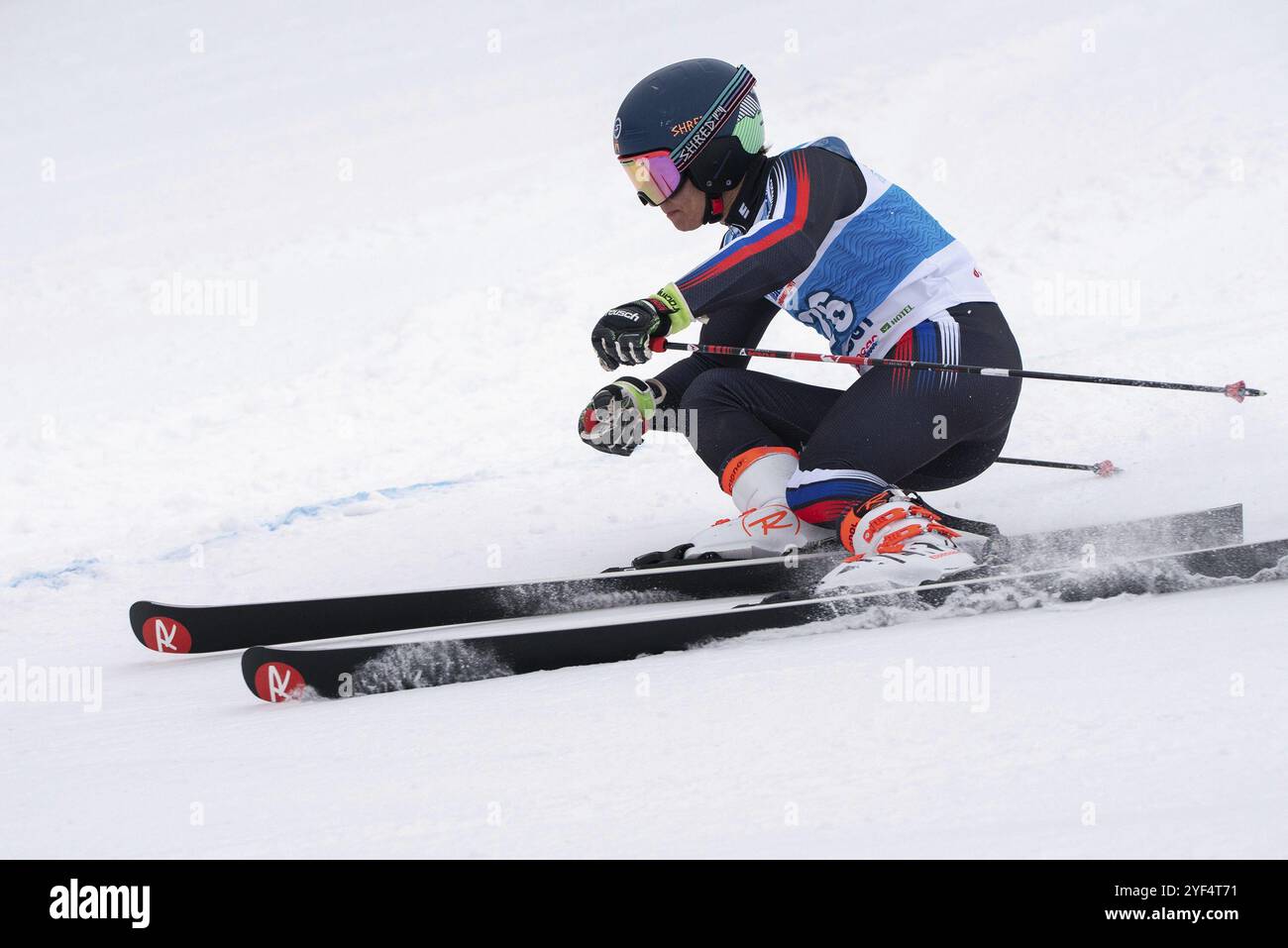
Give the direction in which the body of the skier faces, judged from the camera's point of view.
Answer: to the viewer's left
